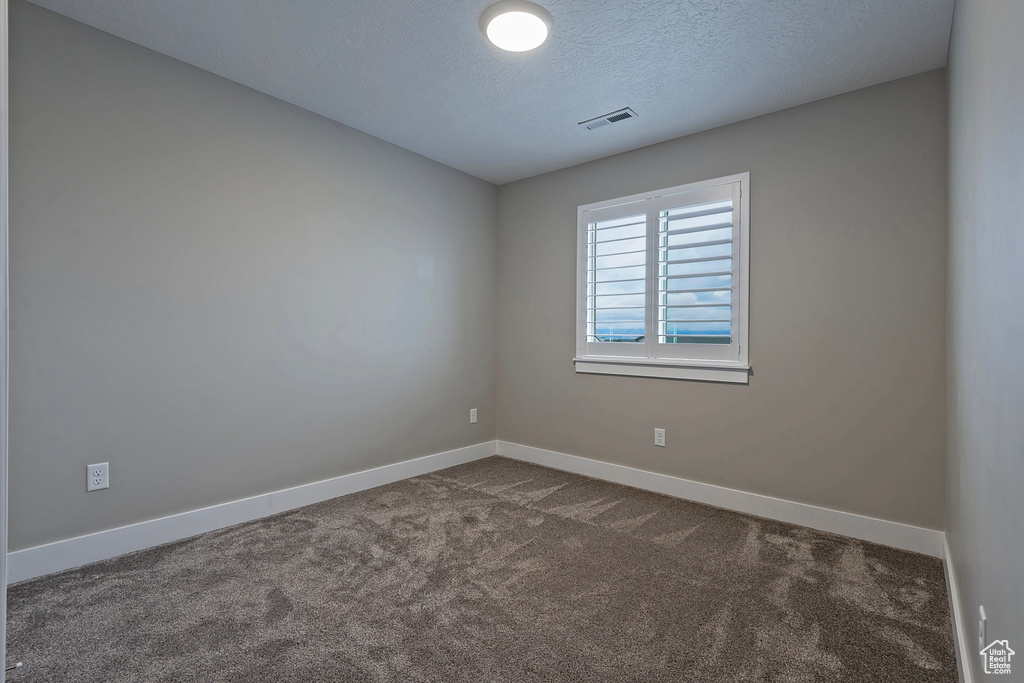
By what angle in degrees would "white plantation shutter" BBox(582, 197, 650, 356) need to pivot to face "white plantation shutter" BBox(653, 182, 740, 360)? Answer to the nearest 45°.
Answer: approximately 90° to its left

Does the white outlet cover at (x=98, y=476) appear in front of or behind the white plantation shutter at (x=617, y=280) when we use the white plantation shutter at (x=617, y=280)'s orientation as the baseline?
in front

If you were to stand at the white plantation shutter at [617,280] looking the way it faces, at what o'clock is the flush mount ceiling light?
The flush mount ceiling light is roughly at 11 o'clock from the white plantation shutter.

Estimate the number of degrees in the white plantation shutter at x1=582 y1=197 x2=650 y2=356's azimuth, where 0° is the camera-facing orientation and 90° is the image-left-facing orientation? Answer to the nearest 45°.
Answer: approximately 45°

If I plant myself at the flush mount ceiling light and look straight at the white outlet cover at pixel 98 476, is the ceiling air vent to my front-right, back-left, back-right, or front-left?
back-right

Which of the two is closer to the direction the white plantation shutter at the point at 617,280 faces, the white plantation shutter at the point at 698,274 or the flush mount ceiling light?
the flush mount ceiling light
